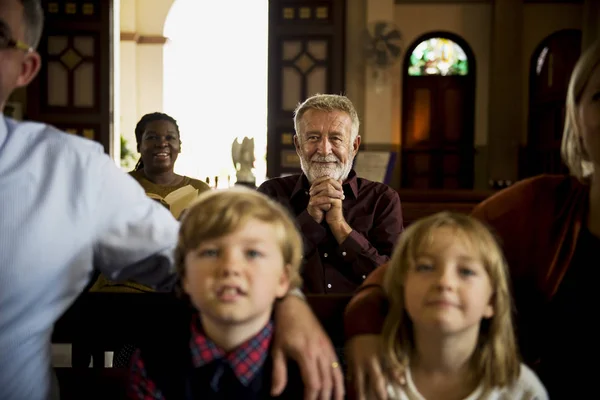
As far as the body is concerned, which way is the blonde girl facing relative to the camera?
toward the camera

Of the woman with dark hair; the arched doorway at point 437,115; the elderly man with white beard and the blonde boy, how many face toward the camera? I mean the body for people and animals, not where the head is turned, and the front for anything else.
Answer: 4

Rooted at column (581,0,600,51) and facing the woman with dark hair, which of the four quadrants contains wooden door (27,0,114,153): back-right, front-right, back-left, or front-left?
front-right

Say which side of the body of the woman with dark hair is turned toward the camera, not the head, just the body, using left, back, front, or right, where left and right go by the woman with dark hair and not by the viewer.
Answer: front

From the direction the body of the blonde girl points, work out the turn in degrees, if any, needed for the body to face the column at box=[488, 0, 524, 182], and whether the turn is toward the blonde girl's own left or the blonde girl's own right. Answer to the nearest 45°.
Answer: approximately 180°

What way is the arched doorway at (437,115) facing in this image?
toward the camera

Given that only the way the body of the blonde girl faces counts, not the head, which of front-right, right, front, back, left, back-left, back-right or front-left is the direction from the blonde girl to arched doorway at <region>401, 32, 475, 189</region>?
back

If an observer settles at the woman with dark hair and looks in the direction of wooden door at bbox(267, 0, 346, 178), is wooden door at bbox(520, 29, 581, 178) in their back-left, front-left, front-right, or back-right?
front-right

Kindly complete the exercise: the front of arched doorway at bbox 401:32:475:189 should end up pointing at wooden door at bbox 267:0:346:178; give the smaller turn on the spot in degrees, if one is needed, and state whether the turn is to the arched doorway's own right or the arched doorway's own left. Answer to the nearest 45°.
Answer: approximately 45° to the arched doorway's own right

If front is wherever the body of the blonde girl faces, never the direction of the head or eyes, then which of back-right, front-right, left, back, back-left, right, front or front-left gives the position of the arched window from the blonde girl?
back

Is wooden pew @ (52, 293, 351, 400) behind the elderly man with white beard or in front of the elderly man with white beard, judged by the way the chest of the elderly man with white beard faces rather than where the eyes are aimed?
in front

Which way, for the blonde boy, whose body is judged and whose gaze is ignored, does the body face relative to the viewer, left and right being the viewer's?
facing the viewer
